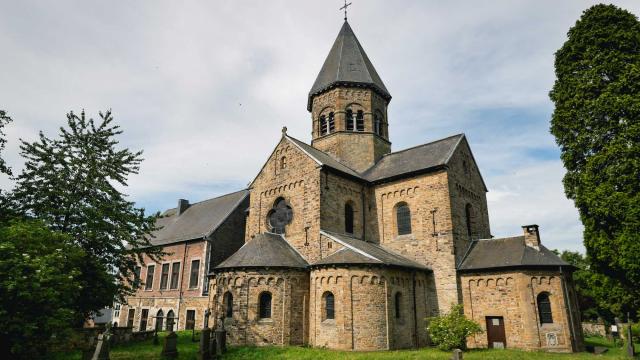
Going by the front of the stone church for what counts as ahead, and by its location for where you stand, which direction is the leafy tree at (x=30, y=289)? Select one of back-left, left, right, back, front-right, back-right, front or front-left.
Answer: back

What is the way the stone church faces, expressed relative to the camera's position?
facing away from the viewer and to the right of the viewer

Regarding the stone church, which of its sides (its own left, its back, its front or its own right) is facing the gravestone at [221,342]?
back

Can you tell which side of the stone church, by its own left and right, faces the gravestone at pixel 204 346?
back

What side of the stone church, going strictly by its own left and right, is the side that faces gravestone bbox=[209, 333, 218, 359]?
back
